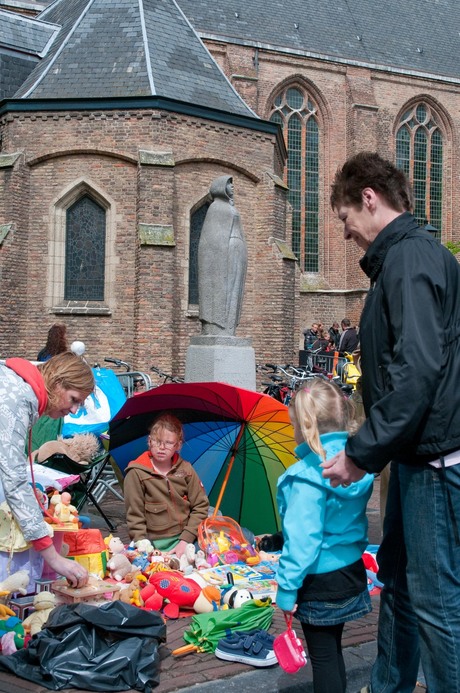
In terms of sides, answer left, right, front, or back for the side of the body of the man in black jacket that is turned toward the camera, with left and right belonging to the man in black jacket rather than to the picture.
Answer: left

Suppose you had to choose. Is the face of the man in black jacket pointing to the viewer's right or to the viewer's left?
to the viewer's left

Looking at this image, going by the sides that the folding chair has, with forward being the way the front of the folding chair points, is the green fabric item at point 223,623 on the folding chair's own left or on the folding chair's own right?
on the folding chair's own left

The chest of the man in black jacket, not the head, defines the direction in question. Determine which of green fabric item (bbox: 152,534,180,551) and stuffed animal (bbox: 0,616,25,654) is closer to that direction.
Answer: the stuffed animal
